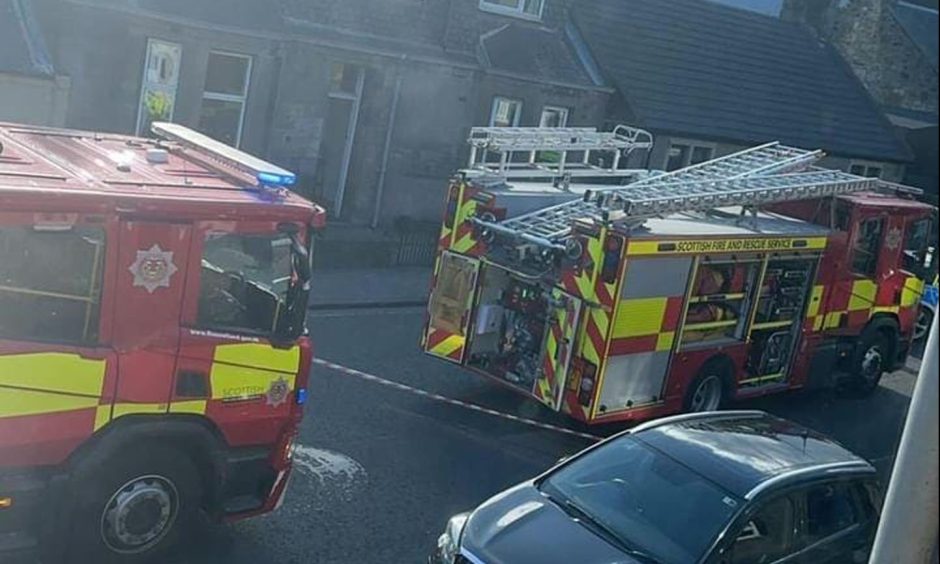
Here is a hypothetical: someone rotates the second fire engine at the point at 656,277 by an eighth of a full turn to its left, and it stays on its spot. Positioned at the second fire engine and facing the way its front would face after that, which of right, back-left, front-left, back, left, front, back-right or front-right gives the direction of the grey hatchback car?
back

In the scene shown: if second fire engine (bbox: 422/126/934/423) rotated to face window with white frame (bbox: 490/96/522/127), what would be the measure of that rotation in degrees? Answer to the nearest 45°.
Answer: approximately 45° to its left

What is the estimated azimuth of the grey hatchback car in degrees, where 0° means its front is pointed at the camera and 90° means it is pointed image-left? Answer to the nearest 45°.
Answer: approximately 45°

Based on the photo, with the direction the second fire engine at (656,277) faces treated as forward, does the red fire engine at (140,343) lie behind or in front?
behind

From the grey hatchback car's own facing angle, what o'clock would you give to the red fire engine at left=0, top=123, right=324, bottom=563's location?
The red fire engine is roughly at 1 o'clock from the grey hatchback car.

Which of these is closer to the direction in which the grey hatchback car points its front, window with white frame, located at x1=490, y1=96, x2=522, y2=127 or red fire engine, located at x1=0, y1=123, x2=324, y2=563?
the red fire engine

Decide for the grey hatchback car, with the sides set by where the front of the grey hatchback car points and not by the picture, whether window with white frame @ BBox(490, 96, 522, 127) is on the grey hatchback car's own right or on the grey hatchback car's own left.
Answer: on the grey hatchback car's own right

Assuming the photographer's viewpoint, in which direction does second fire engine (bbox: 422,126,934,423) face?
facing away from the viewer and to the right of the viewer
